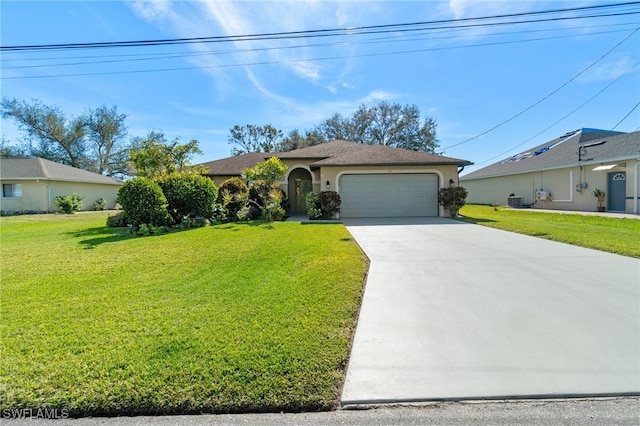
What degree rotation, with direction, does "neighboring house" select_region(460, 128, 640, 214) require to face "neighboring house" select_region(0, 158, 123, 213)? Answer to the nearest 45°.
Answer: approximately 90° to its right

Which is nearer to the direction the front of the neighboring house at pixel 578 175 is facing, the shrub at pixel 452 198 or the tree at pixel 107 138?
the shrub

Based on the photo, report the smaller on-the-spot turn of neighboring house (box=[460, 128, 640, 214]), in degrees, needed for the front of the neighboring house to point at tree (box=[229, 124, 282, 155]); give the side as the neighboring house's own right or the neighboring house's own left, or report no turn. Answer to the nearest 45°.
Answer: approximately 135° to the neighboring house's own right

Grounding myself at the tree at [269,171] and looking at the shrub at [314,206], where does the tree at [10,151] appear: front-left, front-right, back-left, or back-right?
back-left

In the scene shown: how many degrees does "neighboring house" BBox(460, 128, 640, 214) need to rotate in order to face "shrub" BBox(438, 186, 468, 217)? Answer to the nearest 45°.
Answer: approximately 90° to its right

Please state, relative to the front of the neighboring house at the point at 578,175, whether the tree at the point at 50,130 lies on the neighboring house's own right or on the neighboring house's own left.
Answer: on the neighboring house's own right

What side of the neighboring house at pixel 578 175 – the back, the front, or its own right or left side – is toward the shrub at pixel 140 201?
right

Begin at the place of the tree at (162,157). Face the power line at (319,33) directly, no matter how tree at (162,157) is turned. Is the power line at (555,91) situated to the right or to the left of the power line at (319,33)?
left
